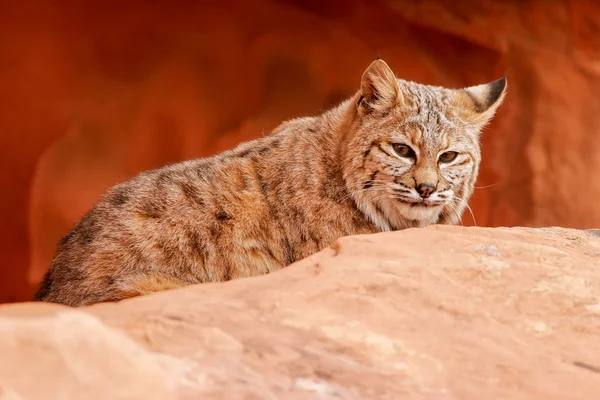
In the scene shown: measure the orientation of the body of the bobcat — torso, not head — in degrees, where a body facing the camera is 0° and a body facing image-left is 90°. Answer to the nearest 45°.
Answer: approximately 270°
